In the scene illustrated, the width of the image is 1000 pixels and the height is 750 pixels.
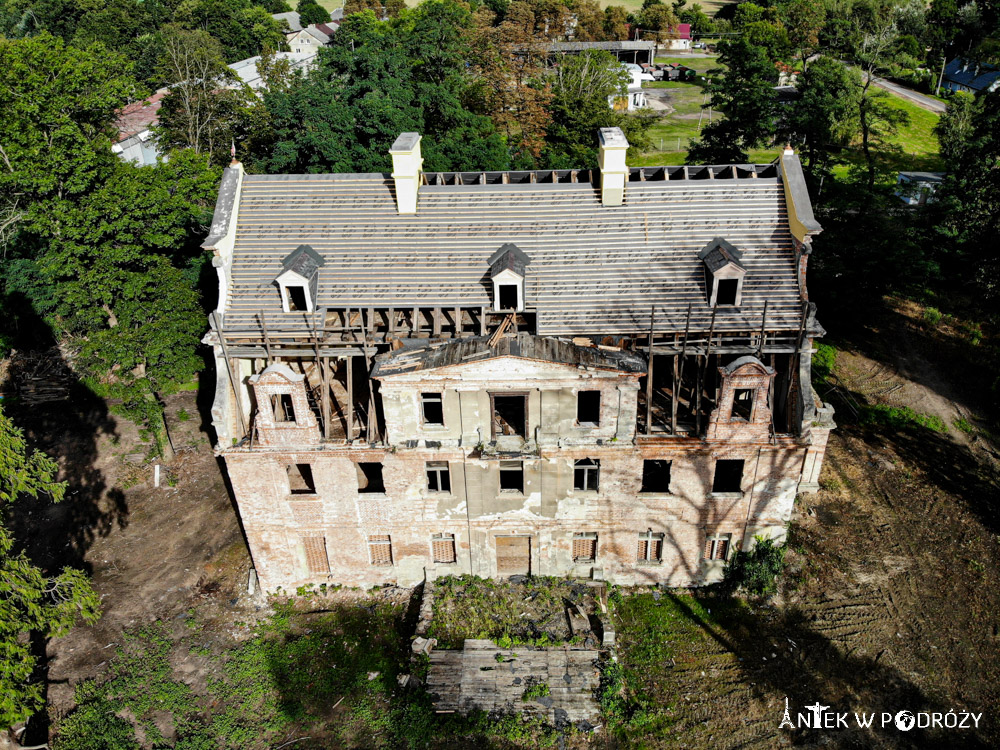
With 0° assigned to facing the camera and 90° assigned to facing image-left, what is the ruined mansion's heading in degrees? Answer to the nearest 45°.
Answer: approximately 0°

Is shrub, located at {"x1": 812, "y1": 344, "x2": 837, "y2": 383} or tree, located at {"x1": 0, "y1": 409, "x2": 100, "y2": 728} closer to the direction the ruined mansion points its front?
the tree

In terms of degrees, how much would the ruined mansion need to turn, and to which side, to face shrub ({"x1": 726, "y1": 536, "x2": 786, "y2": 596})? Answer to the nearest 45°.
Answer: approximately 90° to its left

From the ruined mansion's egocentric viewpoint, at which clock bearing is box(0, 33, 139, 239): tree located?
The tree is roughly at 4 o'clock from the ruined mansion.

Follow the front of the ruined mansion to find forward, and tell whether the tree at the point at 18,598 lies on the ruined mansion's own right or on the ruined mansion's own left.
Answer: on the ruined mansion's own right

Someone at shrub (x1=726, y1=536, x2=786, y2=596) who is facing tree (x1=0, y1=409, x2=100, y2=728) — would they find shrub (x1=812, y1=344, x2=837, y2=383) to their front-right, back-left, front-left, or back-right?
back-right
